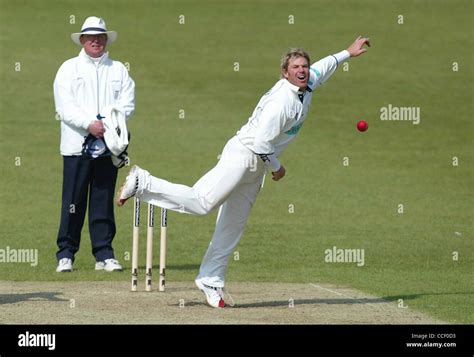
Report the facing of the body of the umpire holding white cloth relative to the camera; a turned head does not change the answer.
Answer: toward the camera

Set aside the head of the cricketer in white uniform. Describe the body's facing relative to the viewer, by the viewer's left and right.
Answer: facing the viewer and to the right of the viewer

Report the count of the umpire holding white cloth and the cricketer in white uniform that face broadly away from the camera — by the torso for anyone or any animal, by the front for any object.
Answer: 0

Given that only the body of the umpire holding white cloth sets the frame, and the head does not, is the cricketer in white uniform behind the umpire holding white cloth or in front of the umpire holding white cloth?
in front
